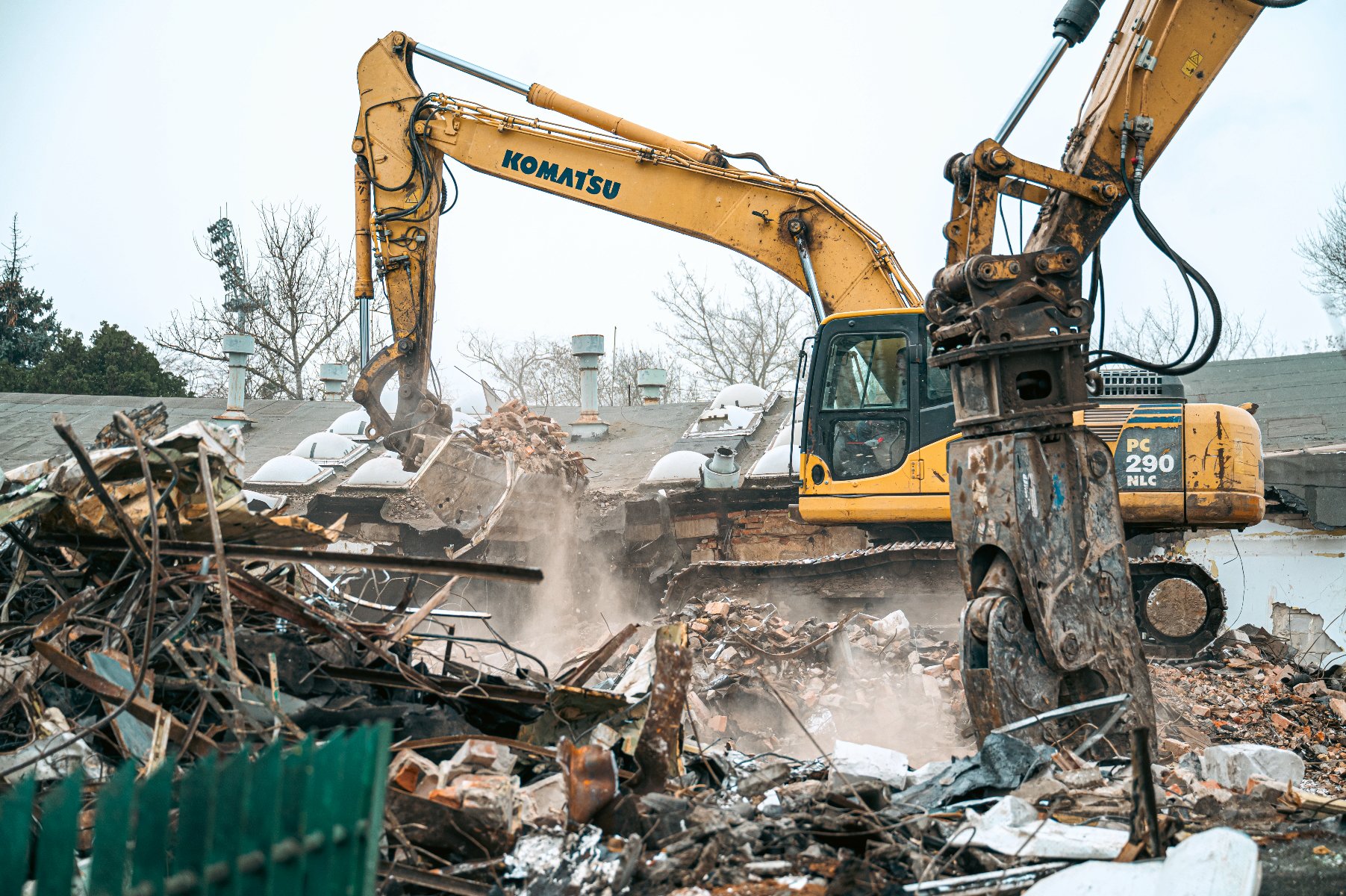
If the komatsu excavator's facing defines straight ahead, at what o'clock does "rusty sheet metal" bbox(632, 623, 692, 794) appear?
The rusty sheet metal is roughly at 9 o'clock from the komatsu excavator.

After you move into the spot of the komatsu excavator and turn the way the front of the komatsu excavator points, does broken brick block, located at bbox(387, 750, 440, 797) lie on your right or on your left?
on your left

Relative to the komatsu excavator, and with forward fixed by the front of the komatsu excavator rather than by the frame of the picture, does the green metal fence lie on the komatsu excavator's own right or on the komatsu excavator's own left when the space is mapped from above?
on the komatsu excavator's own left

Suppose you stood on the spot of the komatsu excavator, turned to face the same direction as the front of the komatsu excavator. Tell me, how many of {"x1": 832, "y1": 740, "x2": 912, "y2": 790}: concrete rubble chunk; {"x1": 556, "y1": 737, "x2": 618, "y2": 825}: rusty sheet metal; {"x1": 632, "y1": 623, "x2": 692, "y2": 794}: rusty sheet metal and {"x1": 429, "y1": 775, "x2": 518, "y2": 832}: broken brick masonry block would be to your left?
4

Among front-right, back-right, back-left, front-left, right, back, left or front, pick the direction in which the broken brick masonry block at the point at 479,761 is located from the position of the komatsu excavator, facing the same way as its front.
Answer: left

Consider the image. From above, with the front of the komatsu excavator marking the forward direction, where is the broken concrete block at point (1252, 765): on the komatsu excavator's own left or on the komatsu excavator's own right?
on the komatsu excavator's own left

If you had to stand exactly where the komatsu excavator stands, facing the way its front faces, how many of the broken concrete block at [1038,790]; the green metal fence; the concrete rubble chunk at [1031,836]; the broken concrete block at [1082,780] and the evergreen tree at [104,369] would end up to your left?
4

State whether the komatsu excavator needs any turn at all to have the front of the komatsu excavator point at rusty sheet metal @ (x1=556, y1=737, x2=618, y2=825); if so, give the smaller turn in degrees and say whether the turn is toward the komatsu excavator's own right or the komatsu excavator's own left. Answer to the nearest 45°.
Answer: approximately 90° to the komatsu excavator's own left

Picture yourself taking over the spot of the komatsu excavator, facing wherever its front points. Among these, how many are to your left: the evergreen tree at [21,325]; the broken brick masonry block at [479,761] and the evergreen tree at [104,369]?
1

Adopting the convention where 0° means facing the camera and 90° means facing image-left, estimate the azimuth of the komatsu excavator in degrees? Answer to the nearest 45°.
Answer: approximately 90°

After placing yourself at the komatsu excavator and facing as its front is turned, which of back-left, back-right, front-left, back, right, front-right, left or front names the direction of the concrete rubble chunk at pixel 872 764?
left

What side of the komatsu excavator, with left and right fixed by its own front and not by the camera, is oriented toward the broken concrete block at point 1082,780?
left

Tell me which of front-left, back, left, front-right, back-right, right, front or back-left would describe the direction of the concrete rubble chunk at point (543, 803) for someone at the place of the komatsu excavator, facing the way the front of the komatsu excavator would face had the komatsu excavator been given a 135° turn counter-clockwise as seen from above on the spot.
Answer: front-right

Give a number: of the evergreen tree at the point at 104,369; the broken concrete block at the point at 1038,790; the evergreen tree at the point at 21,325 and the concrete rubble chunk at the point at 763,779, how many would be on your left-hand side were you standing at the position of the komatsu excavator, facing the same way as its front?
2
